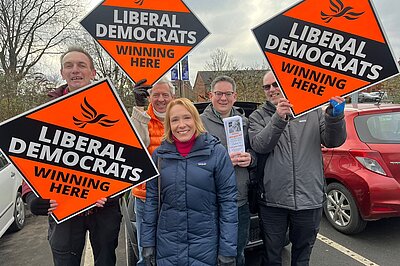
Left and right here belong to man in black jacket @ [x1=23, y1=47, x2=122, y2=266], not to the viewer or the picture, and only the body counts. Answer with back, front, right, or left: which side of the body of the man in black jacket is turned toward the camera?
front

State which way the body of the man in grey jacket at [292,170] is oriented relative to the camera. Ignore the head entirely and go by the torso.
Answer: toward the camera

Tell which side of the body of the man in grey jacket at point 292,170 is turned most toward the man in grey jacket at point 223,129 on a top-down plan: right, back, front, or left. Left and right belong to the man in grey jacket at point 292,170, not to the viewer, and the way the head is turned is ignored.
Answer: right

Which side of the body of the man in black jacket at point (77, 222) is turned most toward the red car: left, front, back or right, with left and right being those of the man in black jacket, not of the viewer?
left

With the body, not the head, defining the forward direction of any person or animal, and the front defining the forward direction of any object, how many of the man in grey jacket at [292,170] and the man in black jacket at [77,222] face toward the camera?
2

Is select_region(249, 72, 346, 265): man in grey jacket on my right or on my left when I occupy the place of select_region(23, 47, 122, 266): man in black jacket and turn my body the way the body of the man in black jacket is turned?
on my left

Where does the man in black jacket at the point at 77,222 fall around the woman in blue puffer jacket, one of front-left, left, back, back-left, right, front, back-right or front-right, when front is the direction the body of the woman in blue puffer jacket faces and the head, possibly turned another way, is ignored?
right

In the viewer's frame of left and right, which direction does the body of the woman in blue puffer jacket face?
facing the viewer

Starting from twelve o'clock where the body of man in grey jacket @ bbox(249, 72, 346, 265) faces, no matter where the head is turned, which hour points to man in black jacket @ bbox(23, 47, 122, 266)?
The man in black jacket is roughly at 2 o'clock from the man in grey jacket.

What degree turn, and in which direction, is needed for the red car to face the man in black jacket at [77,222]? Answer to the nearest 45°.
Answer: approximately 90° to its left

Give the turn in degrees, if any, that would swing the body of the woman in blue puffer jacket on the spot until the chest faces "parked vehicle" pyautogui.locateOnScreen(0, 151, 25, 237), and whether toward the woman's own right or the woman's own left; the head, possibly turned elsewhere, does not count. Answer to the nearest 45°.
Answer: approximately 135° to the woman's own right
